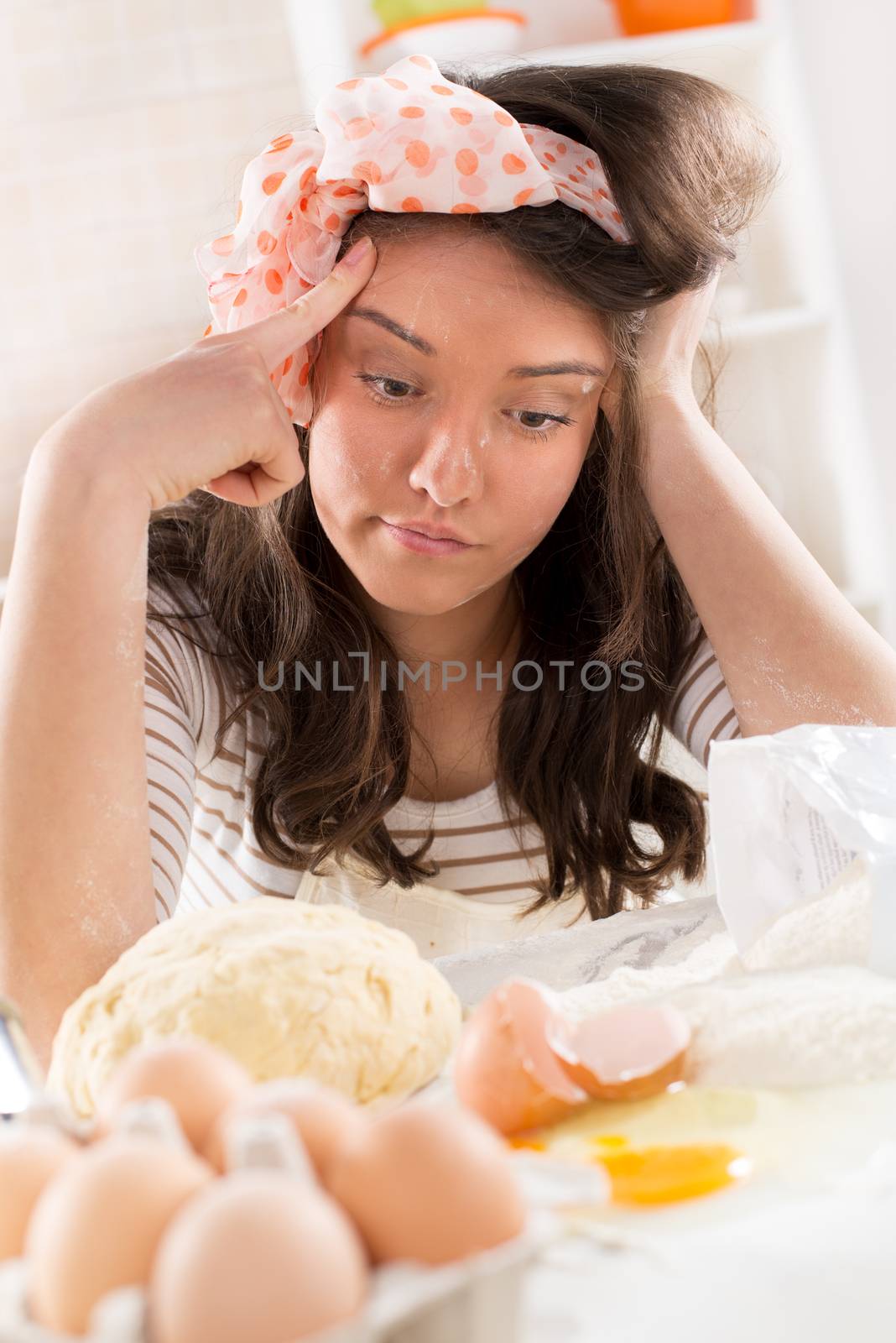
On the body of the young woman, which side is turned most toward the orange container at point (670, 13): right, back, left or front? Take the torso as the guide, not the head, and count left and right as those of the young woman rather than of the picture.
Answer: back

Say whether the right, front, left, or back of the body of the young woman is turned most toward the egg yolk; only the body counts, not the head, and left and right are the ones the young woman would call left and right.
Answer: front

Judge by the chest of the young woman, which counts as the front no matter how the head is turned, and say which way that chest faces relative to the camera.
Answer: toward the camera

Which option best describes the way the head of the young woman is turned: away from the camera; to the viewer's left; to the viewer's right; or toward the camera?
toward the camera

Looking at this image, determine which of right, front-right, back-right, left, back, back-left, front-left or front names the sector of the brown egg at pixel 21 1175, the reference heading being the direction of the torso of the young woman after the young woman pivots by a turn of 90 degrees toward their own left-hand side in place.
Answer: right

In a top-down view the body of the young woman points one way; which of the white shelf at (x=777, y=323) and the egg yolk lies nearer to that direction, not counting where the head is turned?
the egg yolk

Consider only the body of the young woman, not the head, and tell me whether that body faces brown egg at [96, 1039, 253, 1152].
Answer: yes

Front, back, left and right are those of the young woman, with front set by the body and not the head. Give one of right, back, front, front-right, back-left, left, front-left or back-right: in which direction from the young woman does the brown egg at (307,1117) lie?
front

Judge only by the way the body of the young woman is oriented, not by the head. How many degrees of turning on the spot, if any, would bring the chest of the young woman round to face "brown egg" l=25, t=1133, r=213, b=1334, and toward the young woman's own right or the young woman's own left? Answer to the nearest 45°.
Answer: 0° — they already face it

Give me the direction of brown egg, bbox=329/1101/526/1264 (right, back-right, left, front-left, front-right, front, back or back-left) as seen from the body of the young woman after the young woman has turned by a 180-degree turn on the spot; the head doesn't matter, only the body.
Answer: back
